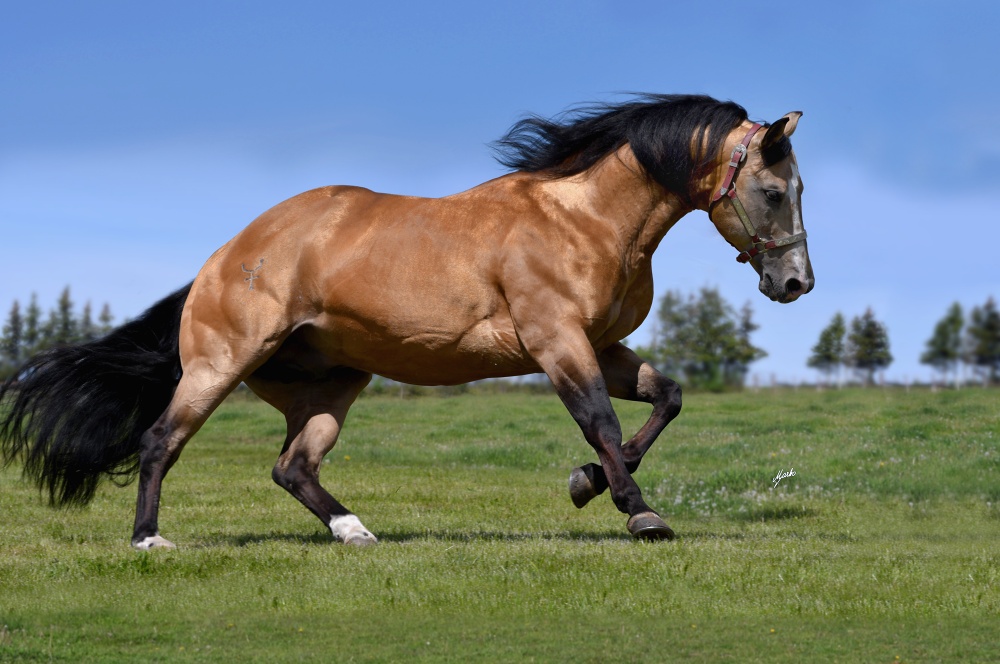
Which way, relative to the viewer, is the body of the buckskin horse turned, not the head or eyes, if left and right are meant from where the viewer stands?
facing to the right of the viewer
